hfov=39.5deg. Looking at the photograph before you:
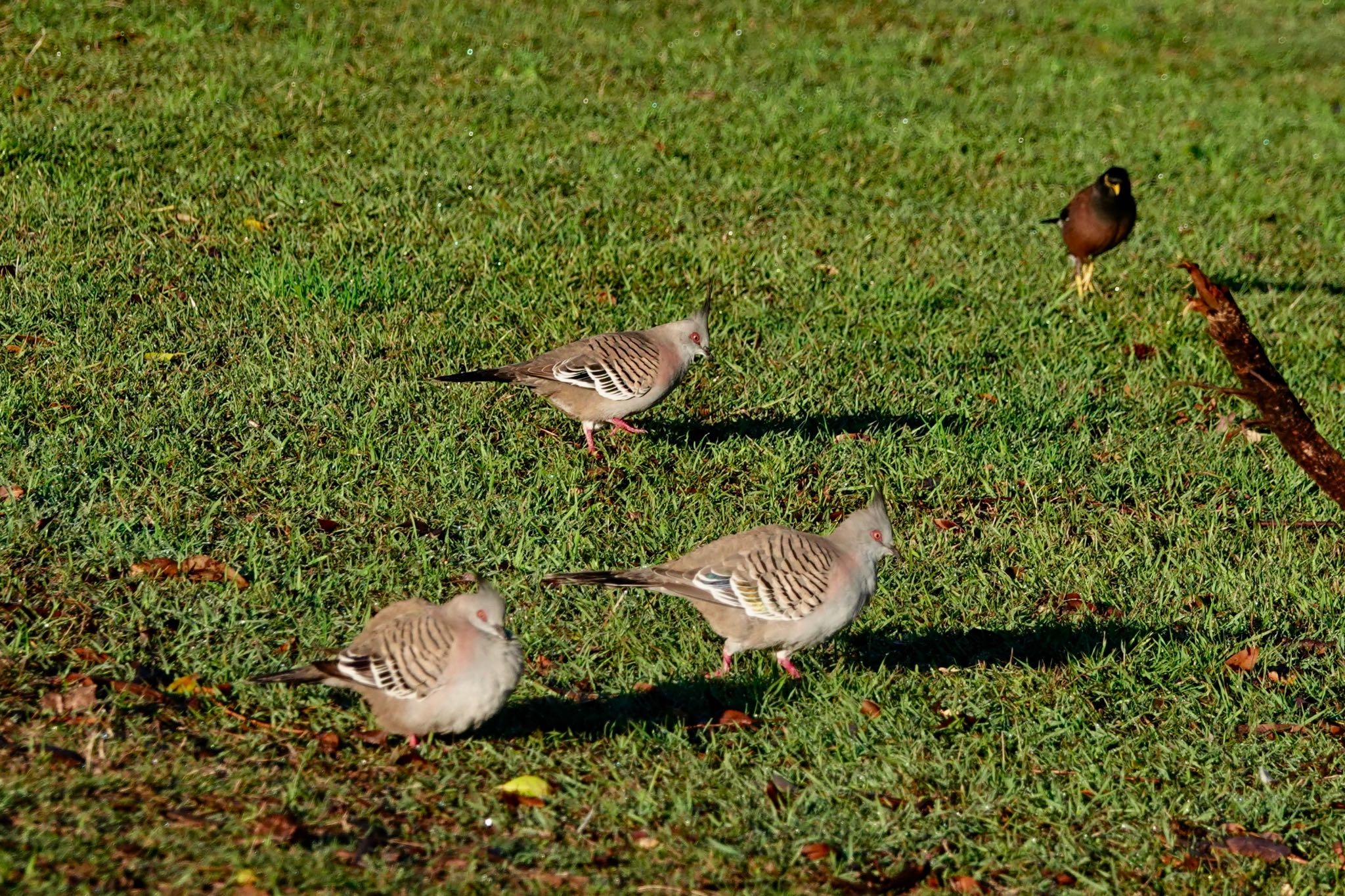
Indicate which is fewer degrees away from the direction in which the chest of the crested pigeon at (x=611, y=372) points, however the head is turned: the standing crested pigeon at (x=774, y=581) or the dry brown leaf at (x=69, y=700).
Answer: the standing crested pigeon

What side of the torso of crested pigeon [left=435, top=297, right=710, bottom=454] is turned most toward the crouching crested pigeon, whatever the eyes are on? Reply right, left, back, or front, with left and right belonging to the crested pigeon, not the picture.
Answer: right

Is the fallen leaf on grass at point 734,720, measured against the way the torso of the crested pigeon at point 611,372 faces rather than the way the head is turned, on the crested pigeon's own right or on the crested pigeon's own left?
on the crested pigeon's own right

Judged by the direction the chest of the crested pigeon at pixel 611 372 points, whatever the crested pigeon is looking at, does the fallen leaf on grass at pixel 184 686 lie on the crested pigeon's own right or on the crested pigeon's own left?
on the crested pigeon's own right

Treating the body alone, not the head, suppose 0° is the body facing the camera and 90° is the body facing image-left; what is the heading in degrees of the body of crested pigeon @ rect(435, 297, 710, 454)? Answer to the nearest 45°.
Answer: approximately 270°

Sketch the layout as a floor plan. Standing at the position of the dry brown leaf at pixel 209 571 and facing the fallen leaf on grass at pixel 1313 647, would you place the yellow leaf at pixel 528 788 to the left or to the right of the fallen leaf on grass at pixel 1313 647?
right

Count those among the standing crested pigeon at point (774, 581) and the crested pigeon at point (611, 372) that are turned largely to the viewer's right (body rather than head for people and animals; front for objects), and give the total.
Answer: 2

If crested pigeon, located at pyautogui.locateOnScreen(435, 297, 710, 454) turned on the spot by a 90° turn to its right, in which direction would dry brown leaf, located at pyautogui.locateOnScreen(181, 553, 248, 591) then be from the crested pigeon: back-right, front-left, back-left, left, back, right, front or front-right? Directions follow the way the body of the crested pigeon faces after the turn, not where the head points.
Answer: front-right

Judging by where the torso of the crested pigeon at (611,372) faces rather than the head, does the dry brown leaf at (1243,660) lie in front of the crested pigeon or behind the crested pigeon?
in front

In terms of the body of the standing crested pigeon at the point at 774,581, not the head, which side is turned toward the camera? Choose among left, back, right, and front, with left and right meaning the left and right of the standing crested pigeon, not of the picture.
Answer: right

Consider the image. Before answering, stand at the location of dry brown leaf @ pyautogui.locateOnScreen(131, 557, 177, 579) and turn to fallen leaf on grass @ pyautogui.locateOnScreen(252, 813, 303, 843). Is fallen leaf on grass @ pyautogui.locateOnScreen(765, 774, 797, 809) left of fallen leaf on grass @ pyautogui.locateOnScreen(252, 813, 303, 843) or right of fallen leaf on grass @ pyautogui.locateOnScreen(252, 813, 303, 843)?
left

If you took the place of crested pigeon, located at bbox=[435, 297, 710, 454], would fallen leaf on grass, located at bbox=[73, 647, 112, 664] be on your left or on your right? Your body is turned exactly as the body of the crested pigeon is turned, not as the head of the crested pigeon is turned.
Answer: on your right
